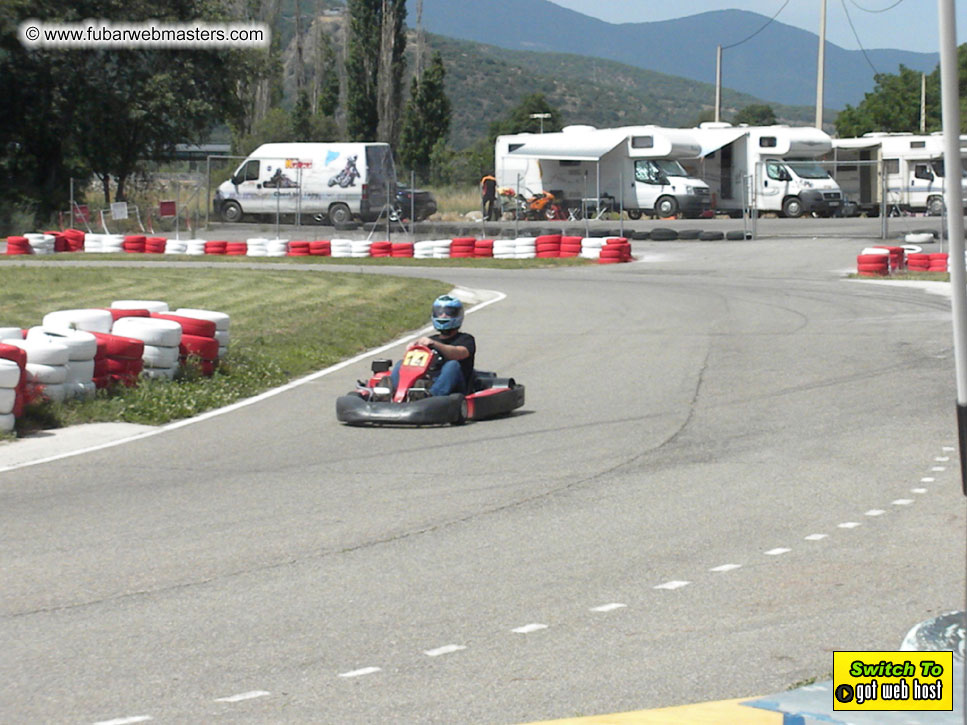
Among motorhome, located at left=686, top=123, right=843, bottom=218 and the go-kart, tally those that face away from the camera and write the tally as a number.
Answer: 0

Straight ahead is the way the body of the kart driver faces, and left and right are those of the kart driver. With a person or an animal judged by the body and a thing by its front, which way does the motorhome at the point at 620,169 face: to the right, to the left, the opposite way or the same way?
to the left

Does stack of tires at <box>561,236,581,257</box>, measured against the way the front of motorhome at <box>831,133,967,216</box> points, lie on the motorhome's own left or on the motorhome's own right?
on the motorhome's own right

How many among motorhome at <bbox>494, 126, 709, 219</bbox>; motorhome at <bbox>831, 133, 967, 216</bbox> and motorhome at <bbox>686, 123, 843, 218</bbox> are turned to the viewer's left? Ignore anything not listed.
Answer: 0

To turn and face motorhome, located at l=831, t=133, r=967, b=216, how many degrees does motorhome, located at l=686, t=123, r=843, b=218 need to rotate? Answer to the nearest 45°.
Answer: approximately 45° to its left

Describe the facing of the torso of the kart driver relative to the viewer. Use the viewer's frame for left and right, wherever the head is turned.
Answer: facing the viewer and to the left of the viewer

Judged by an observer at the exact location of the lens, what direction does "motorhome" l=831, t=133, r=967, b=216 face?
facing the viewer and to the right of the viewer

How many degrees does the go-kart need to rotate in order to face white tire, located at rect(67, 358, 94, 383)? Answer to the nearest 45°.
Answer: approximately 45° to its right

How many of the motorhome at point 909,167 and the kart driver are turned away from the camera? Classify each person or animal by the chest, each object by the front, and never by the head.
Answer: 0
